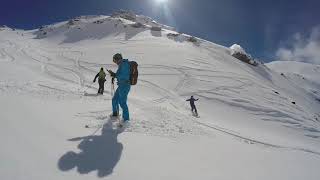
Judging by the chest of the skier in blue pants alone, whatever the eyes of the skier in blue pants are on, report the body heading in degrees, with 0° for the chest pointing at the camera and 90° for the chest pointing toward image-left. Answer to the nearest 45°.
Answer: approximately 90°
